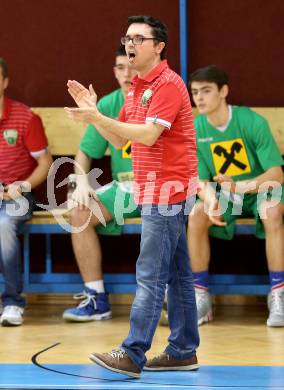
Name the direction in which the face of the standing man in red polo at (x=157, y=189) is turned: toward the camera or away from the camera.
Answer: toward the camera

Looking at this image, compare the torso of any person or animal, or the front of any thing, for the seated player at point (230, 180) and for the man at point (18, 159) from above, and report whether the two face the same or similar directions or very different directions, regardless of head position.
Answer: same or similar directions

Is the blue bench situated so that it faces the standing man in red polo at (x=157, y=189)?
yes

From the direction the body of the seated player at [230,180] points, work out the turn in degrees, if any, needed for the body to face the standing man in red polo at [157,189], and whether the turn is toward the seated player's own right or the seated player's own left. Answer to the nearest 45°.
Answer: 0° — they already face them

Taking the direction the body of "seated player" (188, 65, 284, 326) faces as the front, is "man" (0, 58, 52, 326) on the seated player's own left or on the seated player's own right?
on the seated player's own right

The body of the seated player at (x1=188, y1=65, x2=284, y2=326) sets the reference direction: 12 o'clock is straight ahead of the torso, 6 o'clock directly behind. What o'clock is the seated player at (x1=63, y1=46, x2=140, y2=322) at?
the seated player at (x1=63, y1=46, x2=140, y2=322) is roughly at 3 o'clock from the seated player at (x1=188, y1=65, x2=284, y2=326).

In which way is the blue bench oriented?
toward the camera

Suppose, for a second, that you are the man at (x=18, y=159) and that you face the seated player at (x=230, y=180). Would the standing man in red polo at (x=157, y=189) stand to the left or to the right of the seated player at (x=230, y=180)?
right

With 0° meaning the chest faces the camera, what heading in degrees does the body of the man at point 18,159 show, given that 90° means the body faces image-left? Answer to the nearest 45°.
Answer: approximately 0°

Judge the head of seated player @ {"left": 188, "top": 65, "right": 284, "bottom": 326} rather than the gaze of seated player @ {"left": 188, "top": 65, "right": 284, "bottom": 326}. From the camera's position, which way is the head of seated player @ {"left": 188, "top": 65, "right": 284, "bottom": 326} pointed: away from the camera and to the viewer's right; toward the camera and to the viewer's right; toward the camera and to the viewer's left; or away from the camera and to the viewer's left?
toward the camera and to the viewer's left

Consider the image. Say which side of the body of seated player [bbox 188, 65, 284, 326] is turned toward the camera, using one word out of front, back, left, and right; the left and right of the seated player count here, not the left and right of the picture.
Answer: front
